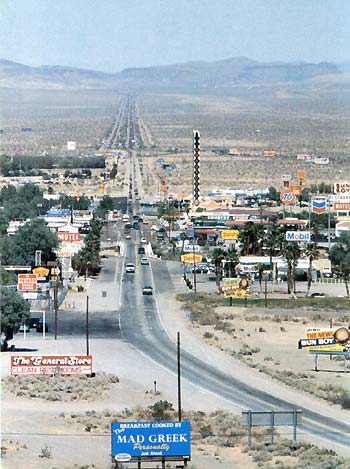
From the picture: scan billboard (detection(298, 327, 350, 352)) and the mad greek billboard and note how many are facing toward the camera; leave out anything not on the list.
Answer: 2

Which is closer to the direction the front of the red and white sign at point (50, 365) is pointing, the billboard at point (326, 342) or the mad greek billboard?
the mad greek billboard

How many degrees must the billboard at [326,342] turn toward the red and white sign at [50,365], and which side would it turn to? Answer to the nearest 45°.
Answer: approximately 45° to its right

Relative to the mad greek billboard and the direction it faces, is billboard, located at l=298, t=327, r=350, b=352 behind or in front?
behind

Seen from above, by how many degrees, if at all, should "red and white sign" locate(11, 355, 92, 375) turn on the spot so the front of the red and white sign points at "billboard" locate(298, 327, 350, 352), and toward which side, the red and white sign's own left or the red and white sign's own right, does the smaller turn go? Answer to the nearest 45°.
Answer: approximately 90° to the red and white sign's own left

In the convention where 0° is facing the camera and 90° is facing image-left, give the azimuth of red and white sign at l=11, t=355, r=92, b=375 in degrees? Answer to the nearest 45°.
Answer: approximately 0°

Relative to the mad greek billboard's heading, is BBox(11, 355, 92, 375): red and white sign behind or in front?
behind
